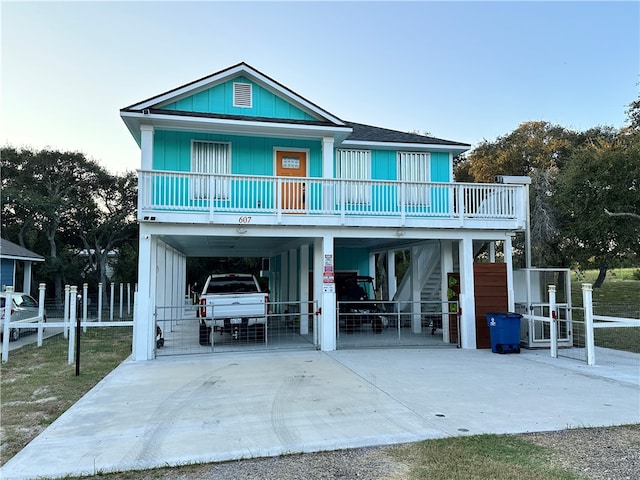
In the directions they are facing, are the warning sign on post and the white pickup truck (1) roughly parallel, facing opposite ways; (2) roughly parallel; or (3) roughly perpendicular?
roughly parallel, facing opposite ways

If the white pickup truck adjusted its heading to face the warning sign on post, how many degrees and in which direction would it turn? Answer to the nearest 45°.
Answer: approximately 90° to its right

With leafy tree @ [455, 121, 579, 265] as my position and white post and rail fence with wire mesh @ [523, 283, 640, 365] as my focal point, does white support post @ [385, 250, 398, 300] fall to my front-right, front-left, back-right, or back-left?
front-right

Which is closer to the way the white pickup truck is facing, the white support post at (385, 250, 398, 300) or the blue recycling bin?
the white support post

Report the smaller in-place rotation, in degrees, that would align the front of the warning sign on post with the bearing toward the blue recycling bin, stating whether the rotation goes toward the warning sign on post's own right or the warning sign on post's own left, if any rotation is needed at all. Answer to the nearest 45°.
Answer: approximately 90° to the warning sign on post's own left

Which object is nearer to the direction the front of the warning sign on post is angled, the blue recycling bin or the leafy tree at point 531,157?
the blue recycling bin

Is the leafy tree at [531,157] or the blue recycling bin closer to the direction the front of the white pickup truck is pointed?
the leafy tree

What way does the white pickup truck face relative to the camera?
away from the camera

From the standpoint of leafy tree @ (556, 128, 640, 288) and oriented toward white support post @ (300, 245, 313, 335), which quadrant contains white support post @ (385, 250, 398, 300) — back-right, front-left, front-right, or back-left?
front-right

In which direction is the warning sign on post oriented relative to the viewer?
toward the camera

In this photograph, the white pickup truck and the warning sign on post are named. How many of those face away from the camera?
1
